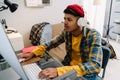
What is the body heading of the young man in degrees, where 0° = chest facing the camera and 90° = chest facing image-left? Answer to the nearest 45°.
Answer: approximately 45°
